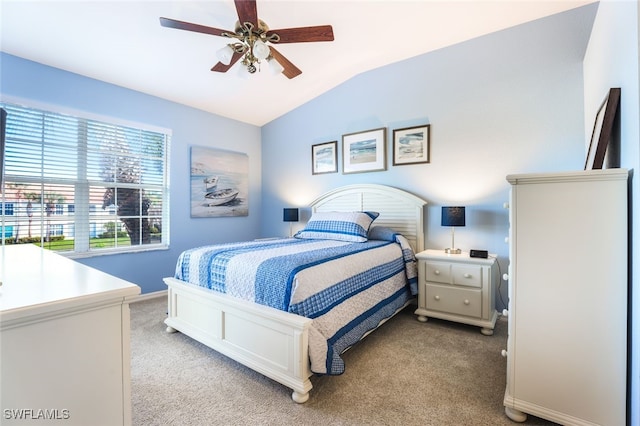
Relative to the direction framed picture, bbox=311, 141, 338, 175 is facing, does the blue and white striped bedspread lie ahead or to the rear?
ahead

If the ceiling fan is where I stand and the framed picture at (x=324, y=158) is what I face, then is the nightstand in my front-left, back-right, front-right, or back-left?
front-right

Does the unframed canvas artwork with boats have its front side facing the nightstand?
yes

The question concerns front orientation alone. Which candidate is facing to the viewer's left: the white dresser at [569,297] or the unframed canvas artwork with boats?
the white dresser

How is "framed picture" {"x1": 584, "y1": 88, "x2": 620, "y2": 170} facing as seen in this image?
to the viewer's left

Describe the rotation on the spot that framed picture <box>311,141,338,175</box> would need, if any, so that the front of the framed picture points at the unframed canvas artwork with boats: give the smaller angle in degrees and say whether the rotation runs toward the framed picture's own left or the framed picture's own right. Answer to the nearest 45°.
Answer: approximately 45° to the framed picture's own right

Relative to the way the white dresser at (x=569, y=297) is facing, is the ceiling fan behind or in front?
in front

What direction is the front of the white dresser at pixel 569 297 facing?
to the viewer's left

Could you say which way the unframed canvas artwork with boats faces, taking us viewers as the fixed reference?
facing the viewer and to the right of the viewer

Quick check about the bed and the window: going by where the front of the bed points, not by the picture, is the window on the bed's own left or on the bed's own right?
on the bed's own right

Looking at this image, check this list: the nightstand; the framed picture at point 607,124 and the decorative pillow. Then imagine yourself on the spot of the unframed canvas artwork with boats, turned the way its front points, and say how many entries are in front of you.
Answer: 3

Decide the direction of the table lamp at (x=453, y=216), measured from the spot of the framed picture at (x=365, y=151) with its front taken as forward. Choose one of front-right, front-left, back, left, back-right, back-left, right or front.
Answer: left

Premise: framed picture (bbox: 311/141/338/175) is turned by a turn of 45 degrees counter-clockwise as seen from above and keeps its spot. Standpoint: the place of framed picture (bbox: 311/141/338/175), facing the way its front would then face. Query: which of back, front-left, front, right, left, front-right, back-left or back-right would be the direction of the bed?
front

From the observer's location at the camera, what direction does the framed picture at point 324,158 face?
facing the viewer and to the left of the viewer
